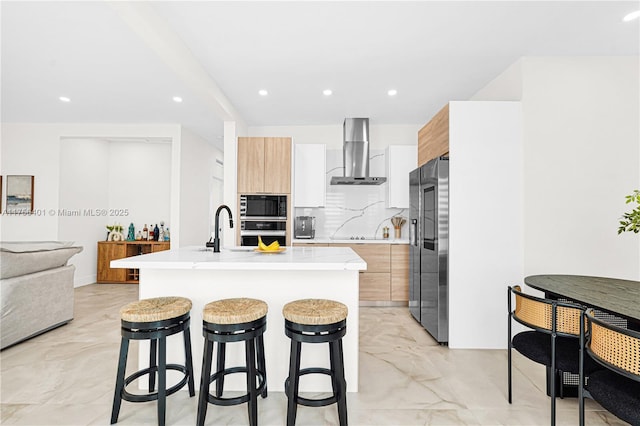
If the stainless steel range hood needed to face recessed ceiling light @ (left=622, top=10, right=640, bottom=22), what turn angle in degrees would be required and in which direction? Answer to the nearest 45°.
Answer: approximately 45° to its left

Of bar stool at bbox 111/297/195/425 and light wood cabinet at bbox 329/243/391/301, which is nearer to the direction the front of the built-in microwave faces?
the bar stool

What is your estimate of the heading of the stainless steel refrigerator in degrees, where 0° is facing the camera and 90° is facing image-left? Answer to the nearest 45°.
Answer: approximately 90°

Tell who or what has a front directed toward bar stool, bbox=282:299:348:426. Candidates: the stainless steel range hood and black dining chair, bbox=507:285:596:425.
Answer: the stainless steel range hood

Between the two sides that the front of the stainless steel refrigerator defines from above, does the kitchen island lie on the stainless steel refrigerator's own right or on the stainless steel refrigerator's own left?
on the stainless steel refrigerator's own left

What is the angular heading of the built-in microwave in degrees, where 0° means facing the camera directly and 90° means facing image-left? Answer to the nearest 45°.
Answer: approximately 0°

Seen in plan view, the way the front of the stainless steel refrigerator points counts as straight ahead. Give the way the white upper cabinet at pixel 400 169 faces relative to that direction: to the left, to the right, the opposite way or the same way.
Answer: to the left

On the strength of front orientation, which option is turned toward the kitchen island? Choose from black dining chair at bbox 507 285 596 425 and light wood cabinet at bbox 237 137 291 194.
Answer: the light wood cabinet

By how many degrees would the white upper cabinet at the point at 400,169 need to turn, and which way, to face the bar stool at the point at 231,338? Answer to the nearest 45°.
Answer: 0° — it already faces it

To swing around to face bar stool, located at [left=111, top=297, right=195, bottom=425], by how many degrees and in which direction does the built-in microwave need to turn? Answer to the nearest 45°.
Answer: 0° — it already faces it

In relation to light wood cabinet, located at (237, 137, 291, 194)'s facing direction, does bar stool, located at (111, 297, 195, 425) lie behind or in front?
in front
